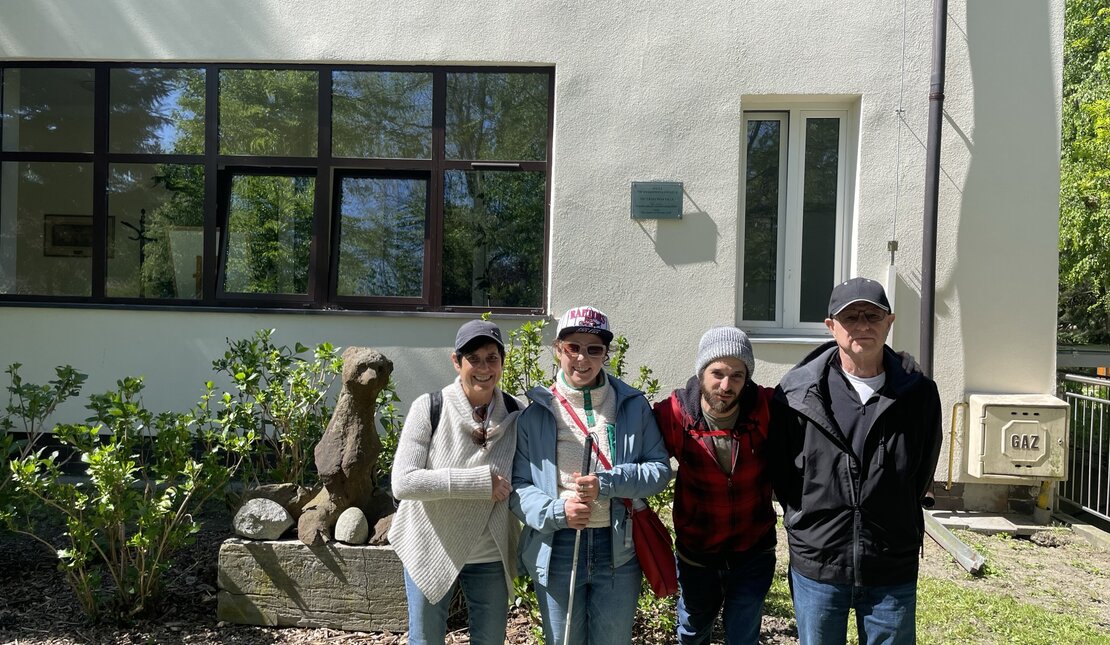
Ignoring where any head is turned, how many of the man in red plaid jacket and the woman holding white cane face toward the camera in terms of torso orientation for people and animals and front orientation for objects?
2

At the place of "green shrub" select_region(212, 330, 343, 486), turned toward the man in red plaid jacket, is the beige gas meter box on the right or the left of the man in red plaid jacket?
left

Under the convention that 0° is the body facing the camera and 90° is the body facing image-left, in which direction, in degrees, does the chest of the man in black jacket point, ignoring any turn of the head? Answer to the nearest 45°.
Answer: approximately 0°

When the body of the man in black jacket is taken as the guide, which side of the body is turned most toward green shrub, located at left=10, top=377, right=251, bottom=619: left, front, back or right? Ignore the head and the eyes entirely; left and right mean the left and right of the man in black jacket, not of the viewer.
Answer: right

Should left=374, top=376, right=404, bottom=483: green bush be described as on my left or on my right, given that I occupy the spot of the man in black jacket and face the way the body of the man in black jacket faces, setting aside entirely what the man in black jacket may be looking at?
on my right

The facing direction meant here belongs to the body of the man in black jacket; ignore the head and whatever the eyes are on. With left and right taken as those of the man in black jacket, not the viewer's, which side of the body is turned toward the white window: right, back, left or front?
back

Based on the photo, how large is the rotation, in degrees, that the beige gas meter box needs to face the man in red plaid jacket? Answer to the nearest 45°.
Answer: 0° — it already faces them

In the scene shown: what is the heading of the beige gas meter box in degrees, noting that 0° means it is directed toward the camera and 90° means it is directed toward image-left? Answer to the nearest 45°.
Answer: approximately 0°
